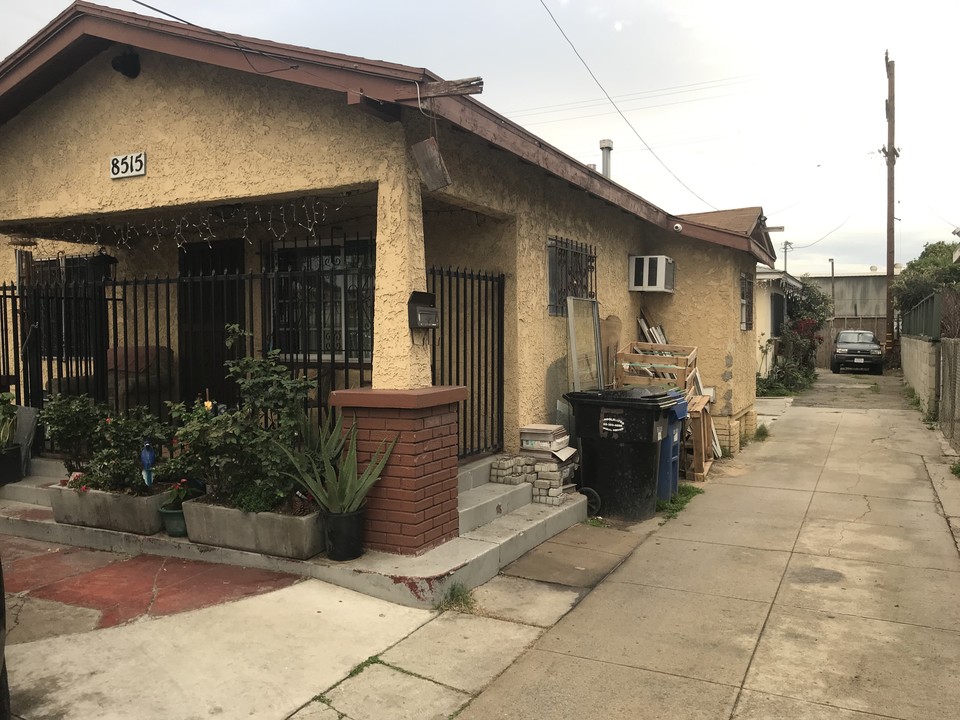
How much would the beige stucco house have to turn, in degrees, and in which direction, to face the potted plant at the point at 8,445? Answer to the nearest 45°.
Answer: approximately 45° to its right

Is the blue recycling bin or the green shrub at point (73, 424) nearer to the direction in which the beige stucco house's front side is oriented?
the green shrub

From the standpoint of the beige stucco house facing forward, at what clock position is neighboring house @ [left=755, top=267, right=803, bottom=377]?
The neighboring house is roughly at 6 o'clock from the beige stucco house.

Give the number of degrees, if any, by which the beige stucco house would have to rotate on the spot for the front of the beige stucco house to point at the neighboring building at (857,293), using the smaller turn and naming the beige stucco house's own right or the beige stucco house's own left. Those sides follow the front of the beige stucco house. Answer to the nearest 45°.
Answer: approximately 180°

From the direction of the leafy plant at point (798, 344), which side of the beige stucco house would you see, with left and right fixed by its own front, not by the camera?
back

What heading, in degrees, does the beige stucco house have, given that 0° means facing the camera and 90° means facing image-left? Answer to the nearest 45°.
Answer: approximately 45°

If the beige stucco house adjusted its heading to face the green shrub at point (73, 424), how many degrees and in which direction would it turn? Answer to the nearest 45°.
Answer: approximately 45° to its right

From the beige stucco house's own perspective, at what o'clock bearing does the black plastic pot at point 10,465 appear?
The black plastic pot is roughly at 2 o'clock from the beige stucco house.
